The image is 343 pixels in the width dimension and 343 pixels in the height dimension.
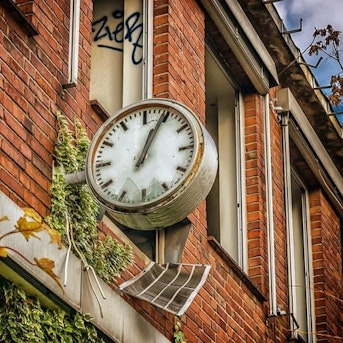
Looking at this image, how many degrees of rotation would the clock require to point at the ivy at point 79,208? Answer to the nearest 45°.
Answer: approximately 90° to its right
